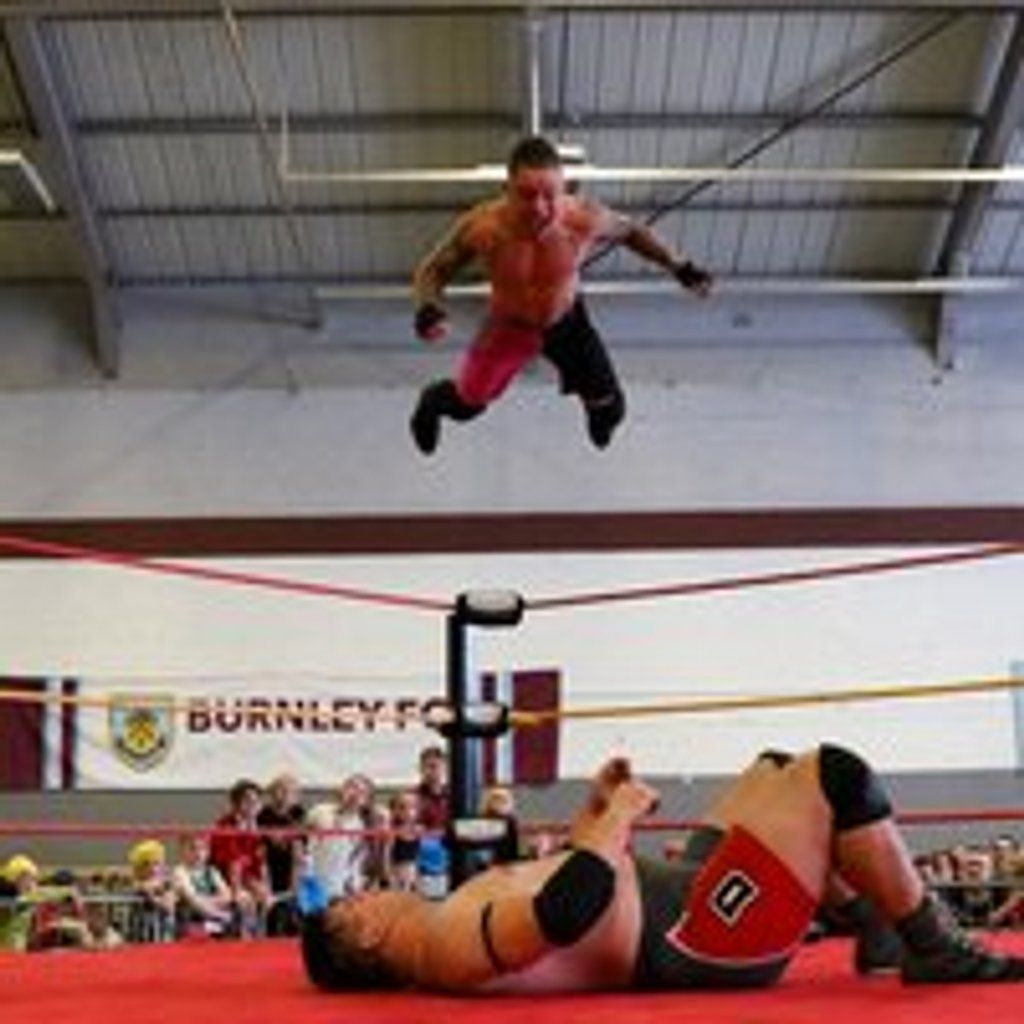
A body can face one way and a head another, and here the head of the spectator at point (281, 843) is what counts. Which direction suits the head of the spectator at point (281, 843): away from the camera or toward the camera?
toward the camera

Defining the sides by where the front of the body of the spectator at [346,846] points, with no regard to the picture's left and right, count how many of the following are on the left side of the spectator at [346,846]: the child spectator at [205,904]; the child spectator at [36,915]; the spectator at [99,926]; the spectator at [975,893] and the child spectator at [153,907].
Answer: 1

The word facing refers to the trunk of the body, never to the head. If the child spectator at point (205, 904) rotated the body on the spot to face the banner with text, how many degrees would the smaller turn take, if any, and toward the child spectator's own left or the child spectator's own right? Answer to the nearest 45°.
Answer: approximately 135° to the child spectator's own left

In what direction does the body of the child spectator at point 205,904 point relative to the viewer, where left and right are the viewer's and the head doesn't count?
facing the viewer and to the right of the viewer

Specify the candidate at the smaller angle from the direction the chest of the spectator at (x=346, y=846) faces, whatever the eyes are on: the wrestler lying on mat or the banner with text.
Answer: the wrestler lying on mat

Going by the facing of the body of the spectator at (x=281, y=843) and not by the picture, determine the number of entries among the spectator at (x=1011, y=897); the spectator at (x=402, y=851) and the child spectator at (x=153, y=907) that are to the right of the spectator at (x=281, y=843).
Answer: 1

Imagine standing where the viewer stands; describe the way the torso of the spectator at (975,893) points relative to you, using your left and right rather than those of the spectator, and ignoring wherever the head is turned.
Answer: facing the viewer

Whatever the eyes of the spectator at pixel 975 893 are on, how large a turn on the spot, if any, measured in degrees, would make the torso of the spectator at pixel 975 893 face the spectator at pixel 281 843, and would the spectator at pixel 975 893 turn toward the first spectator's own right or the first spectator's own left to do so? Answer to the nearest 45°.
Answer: approximately 90° to the first spectator's own right

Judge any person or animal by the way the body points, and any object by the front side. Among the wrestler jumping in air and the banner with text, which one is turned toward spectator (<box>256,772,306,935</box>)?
the banner with text

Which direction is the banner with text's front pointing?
toward the camera

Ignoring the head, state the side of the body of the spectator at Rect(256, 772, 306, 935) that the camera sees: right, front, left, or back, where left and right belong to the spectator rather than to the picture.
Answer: front

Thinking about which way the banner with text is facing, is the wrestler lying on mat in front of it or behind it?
in front

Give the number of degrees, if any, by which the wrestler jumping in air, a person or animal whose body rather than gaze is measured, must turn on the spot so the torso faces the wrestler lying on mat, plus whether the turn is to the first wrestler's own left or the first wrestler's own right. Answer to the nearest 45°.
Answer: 0° — they already face them
